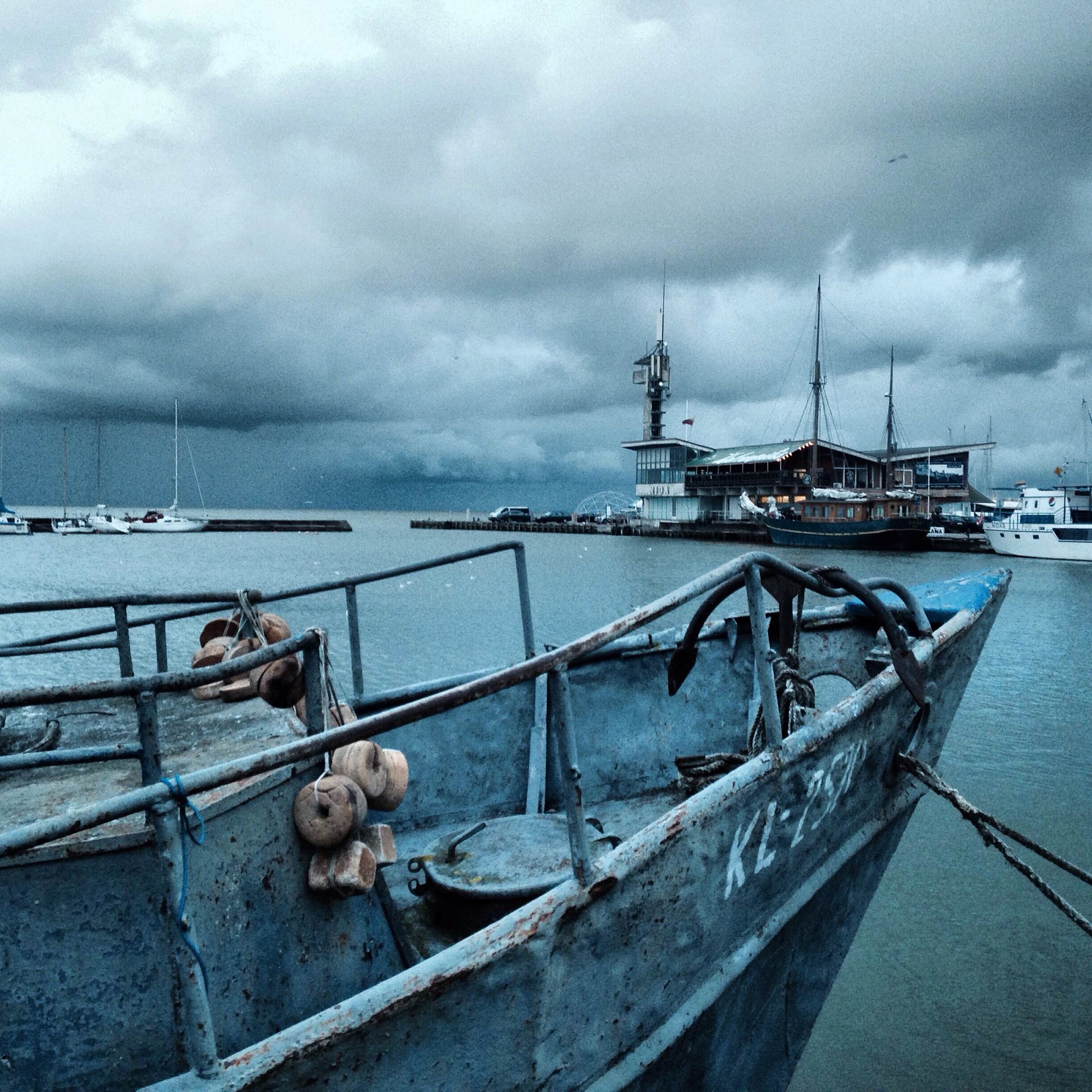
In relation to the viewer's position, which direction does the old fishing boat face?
facing away from the viewer and to the right of the viewer

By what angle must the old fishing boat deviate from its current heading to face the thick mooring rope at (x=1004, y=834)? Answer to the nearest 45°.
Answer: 0° — it already faces it
